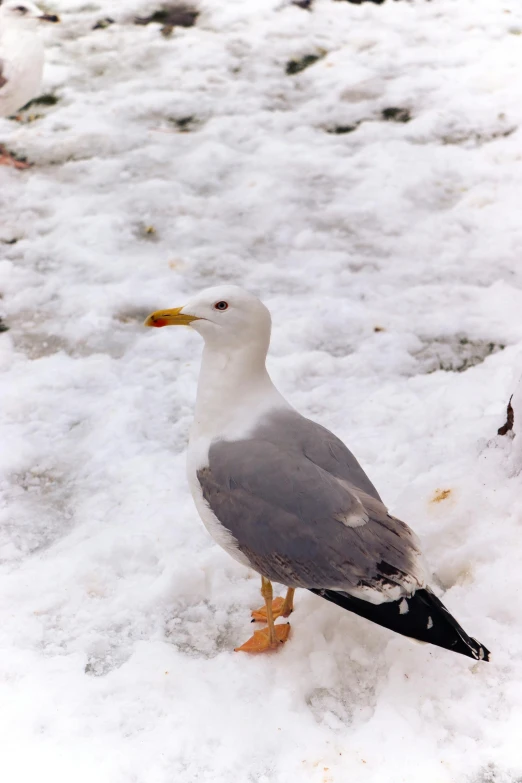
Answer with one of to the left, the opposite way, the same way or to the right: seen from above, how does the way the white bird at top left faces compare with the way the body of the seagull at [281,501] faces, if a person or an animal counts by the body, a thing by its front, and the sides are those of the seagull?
the opposite way

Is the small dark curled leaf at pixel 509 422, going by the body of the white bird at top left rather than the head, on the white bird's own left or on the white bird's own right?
on the white bird's own right

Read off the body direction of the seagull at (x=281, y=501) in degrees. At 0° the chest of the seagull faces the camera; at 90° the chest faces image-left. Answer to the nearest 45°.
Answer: approximately 90°

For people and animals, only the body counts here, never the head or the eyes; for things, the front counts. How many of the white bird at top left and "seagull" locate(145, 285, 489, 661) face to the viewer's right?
1

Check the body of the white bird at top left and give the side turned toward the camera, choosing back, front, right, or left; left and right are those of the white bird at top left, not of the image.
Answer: right

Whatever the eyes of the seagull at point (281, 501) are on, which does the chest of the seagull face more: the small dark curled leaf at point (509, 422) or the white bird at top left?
the white bird at top left

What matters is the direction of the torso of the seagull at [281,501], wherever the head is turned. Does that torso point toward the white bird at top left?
no

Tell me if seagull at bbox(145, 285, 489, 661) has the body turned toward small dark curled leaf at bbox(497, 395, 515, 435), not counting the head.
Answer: no
